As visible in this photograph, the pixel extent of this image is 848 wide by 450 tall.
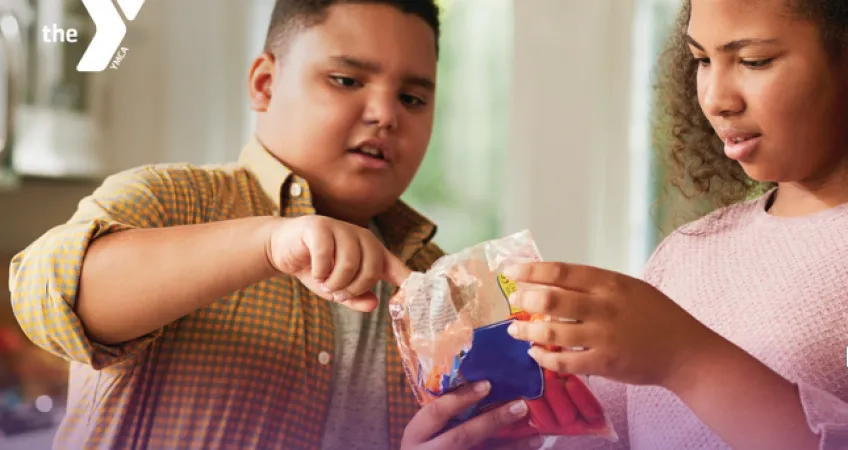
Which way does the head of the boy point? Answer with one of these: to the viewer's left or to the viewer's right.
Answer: to the viewer's right

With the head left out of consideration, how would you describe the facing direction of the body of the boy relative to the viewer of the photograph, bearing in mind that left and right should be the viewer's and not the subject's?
facing the viewer and to the right of the viewer

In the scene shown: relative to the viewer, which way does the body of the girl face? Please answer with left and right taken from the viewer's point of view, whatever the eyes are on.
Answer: facing the viewer and to the left of the viewer
